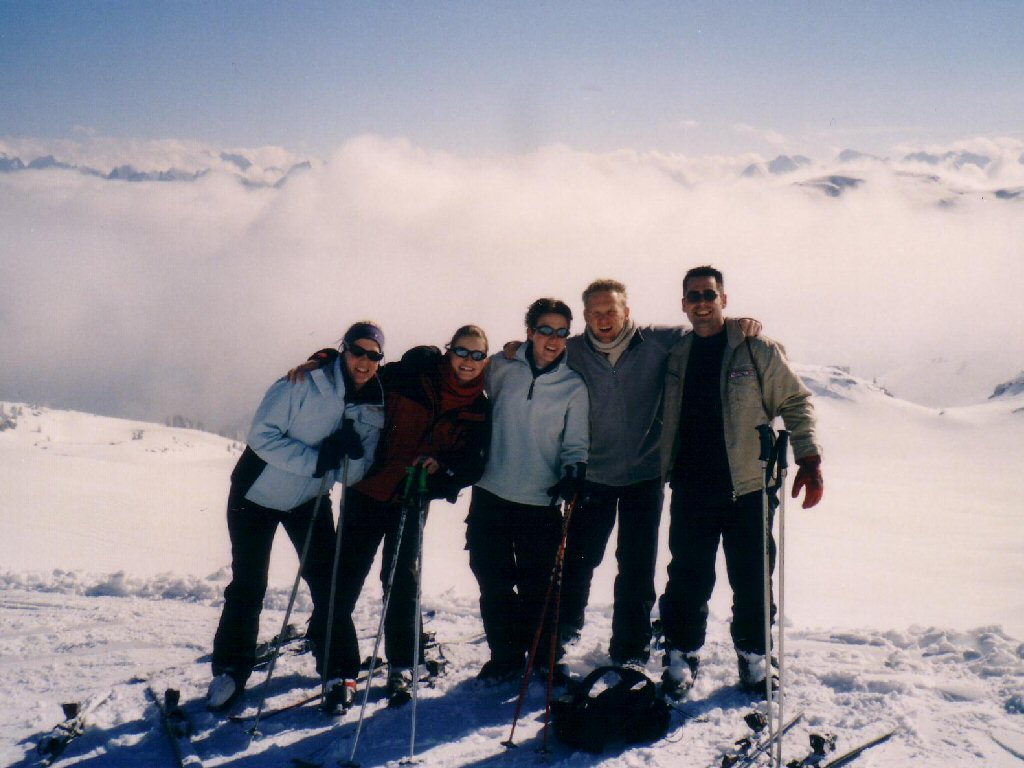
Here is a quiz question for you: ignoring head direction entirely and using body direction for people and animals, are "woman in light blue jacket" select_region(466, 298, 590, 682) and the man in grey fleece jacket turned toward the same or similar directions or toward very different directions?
same or similar directions

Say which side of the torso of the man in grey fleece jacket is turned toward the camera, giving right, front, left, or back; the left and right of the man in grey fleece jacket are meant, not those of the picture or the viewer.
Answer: front

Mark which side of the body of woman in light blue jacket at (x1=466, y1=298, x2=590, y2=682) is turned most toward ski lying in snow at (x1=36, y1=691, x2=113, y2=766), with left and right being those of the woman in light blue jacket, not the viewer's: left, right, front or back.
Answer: right

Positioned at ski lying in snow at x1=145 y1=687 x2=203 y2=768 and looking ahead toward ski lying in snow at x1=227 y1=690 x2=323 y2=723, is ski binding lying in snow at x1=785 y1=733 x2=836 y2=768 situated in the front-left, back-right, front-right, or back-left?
front-right

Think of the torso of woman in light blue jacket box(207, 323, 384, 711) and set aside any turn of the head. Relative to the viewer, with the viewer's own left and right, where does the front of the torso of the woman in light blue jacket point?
facing the viewer and to the right of the viewer

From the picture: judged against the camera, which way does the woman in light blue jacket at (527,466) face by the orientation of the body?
toward the camera

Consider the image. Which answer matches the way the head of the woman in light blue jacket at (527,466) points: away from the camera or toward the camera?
toward the camera

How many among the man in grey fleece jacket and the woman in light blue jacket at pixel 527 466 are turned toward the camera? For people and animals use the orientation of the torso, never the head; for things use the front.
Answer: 2

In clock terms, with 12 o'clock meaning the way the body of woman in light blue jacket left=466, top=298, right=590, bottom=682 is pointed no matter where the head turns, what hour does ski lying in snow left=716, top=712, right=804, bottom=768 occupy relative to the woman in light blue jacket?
The ski lying in snow is roughly at 10 o'clock from the woman in light blue jacket.

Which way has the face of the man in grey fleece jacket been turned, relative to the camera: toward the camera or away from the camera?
toward the camera
